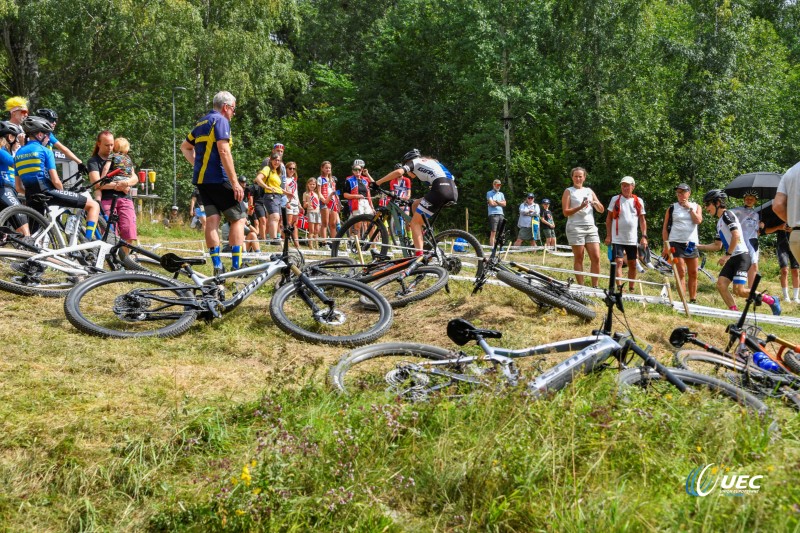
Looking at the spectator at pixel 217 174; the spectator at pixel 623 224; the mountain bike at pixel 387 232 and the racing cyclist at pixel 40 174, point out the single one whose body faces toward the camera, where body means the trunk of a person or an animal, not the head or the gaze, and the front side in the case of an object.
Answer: the spectator at pixel 623 224

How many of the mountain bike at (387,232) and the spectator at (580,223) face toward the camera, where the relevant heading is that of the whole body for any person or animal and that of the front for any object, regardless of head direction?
1

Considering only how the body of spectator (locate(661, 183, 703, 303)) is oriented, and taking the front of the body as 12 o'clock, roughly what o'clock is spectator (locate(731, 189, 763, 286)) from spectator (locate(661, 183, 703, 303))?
spectator (locate(731, 189, 763, 286)) is roughly at 8 o'clock from spectator (locate(661, 183, 703, 303)).

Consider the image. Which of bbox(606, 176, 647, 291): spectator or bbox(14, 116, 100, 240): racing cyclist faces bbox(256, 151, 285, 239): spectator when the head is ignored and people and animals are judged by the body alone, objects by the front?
the racing cyclist

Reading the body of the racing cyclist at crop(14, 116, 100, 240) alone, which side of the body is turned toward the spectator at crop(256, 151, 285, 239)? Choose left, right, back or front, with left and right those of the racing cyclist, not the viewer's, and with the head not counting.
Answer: front

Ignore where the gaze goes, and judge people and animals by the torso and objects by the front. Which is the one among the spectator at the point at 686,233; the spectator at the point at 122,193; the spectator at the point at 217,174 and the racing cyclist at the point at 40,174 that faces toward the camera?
the spectator at the point at 686,233
